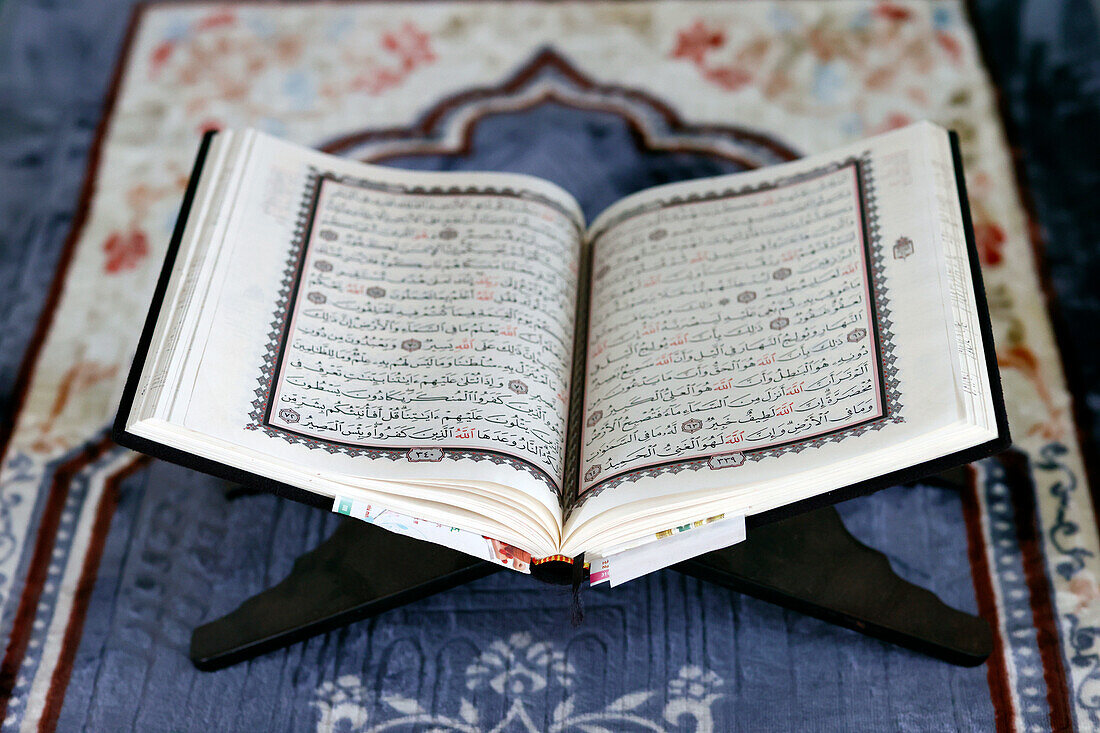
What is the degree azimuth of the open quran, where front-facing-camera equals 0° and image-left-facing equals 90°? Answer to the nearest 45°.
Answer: approximately 0°
